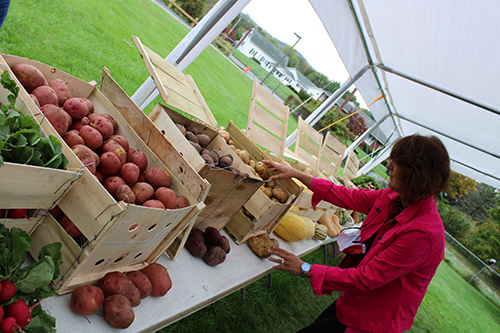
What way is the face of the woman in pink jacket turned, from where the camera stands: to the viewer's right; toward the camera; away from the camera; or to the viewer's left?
to the viewer's left

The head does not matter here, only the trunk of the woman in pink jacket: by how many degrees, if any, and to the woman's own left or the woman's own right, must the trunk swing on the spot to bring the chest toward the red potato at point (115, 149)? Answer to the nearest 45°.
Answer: approximately 45° to the woman's own left

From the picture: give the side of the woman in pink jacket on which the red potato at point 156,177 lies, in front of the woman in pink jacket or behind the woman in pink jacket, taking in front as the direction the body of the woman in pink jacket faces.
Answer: in front

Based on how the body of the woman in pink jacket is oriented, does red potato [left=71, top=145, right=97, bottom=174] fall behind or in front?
in front

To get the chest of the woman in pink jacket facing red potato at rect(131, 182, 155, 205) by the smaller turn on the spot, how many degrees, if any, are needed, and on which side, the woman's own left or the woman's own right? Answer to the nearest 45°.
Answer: approximately 45° to the woman's own left

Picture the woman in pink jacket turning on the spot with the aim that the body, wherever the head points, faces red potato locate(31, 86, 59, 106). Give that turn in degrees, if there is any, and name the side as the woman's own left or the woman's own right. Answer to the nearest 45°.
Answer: approximately 45° to the woman's own left

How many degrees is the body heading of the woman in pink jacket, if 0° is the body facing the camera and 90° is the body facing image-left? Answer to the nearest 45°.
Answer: approximately 90°

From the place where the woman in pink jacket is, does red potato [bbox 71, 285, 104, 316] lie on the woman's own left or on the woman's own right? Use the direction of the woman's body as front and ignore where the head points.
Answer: on the woman's own left

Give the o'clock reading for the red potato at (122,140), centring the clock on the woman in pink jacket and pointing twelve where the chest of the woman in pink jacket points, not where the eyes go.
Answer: The red potato is roughly at 11 o'clock from the woman in pink jacket.

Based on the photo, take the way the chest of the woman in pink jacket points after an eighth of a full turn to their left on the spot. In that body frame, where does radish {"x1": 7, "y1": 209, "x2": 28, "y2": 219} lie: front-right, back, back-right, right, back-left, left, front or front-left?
front

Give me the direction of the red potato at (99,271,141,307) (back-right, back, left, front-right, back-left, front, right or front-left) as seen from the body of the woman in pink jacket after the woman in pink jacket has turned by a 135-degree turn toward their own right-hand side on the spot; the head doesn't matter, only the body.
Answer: back

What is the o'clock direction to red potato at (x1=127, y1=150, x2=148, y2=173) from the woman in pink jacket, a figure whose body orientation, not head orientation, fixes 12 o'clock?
The red potato is roughly at 11 o'clock from the woman in pink jacket.

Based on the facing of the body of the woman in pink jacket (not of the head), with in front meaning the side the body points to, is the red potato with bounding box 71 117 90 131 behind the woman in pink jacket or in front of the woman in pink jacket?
in front

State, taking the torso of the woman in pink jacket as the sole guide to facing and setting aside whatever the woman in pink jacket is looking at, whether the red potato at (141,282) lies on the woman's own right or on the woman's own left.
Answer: on the woman's own left

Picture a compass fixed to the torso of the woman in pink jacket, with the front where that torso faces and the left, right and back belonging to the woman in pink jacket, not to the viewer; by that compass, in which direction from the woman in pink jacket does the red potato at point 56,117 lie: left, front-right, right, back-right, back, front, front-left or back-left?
front-left
